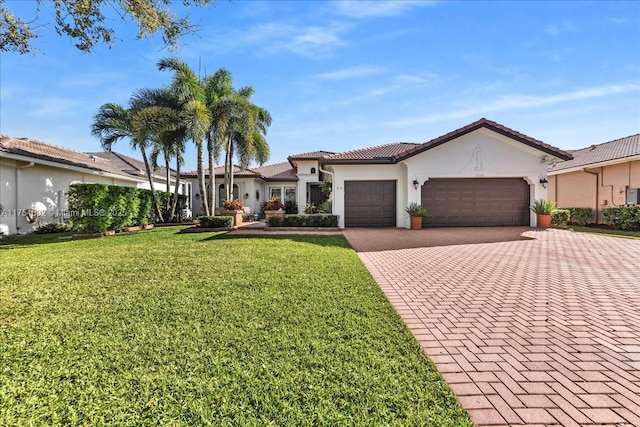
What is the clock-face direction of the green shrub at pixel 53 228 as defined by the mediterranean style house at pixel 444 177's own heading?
The green shrub is roughly at 3 o'clock from the mediterranean style house.

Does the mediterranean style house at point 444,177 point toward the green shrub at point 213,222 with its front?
no

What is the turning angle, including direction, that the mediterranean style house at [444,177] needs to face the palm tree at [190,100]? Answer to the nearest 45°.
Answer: approximately 90° to its right

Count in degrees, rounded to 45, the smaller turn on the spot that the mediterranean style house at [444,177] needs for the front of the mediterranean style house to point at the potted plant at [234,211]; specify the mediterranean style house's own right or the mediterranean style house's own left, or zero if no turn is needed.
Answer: approximately 90° to the mediterranean style house's own right

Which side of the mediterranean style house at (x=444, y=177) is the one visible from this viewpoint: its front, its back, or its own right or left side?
front

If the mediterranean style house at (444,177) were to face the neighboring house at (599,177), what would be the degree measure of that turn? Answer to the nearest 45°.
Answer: approximately 90° to its left

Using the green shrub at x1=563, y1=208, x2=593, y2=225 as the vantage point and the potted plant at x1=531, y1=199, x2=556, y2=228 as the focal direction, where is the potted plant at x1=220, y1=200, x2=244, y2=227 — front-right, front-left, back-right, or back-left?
front-right

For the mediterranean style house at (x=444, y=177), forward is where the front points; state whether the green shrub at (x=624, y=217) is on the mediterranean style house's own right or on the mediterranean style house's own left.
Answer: on the mediterranean style house's own left

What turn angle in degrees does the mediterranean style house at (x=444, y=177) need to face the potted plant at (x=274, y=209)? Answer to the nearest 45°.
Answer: approximately 90° to its right

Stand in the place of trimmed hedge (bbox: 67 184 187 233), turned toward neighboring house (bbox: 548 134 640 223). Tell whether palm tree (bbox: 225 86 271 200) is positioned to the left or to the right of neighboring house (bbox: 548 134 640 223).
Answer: left

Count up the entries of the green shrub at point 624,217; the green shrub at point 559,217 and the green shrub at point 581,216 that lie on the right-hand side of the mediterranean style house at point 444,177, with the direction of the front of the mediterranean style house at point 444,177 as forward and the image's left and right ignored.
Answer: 0

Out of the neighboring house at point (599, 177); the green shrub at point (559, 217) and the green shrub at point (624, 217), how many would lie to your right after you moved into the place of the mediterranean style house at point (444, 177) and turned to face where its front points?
0

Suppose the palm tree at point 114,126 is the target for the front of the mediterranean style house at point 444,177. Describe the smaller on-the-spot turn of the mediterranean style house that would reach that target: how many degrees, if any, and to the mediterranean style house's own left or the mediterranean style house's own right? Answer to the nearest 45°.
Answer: approximately 90° to the mediterranean style house's own right

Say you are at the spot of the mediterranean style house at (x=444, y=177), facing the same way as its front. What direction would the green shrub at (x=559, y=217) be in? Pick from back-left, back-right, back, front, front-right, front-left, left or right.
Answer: left

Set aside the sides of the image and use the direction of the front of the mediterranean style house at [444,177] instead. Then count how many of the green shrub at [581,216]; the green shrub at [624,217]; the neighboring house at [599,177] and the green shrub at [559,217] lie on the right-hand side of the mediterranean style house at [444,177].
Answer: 0

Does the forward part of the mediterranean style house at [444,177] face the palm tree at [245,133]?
no
